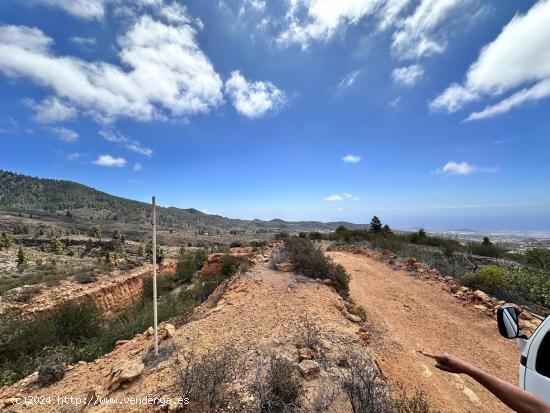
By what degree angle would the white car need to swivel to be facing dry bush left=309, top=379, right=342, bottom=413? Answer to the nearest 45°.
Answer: approximately 45° to its left

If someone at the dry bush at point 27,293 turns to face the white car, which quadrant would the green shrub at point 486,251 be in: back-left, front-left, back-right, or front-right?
front-left

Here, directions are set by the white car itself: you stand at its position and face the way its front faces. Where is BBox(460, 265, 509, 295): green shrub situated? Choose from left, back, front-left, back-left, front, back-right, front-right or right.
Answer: front-right

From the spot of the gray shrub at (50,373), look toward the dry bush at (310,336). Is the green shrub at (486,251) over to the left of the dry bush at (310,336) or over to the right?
left

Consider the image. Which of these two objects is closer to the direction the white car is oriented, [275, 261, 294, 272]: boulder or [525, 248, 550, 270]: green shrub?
the boulder

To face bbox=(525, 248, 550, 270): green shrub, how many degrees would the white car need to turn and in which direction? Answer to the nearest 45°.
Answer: approximately 45° to its right

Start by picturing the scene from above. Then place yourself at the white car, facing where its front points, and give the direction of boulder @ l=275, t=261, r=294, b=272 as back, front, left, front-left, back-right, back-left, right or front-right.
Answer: front

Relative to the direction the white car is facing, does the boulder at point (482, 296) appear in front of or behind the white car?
in front

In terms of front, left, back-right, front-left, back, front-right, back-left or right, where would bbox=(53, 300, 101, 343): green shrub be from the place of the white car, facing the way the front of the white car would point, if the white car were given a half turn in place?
back-right

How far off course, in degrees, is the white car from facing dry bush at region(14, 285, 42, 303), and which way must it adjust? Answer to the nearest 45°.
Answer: approximately 45° to its left

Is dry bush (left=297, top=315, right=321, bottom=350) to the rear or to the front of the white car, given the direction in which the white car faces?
to the front

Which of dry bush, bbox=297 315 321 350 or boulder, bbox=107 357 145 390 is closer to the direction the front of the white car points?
the dry bush

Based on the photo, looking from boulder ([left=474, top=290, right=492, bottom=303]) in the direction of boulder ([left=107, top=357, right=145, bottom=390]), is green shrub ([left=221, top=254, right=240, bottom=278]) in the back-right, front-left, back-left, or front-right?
front-right

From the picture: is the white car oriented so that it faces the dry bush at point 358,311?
yes

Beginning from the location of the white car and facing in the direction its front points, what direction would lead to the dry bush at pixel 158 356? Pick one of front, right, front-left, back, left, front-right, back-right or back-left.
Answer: front-left

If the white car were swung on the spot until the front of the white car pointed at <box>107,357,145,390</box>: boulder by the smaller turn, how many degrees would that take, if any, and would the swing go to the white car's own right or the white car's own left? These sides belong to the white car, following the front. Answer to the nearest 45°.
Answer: approximately 45° to the white car's own left
